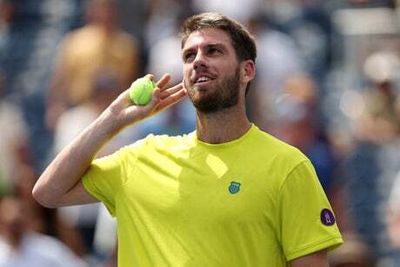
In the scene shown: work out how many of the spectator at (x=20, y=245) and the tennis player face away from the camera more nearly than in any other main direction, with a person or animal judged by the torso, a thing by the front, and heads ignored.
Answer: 0

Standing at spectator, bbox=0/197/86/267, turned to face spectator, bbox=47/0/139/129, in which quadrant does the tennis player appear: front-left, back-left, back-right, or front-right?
back-right

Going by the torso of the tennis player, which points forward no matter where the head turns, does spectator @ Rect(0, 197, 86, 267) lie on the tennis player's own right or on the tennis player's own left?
on the tennis player's own right

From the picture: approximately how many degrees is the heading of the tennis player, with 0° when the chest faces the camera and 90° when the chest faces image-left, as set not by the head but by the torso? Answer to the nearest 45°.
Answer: approximately 45°

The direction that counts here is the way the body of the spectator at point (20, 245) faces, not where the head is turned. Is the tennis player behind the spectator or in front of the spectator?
in front

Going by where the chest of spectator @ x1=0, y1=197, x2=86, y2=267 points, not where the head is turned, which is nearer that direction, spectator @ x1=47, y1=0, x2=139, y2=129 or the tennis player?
the tennis player

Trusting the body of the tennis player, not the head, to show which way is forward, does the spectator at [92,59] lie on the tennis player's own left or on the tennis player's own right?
on the tennis player's own right

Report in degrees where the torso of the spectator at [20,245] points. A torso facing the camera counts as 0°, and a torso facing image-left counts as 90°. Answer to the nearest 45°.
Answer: approximately 0°
